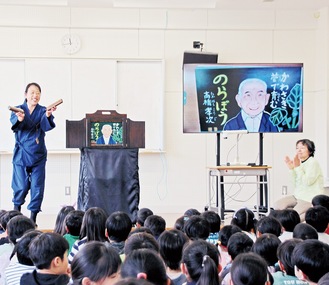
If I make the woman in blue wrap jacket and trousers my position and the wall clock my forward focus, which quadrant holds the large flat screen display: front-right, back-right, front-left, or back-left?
front-right

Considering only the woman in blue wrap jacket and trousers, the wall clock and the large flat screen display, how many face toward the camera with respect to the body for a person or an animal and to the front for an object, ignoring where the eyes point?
3

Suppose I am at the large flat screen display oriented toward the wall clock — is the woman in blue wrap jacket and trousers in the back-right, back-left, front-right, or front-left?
front-left

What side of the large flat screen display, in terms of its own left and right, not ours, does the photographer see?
front

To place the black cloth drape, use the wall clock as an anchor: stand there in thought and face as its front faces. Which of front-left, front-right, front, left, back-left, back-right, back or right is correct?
front

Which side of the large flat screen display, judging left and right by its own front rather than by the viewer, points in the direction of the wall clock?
right

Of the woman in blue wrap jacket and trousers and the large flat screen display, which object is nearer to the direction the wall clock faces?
the woman in blue wrap jacket and trousers

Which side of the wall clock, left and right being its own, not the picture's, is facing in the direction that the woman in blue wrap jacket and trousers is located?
front

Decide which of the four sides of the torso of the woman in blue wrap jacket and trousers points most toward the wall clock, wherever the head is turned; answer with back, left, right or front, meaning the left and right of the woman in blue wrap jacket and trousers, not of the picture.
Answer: back

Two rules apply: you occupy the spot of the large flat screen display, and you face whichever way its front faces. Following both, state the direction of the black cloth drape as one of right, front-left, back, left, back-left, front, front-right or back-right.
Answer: front-right

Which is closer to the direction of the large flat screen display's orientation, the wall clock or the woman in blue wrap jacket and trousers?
the woman in blue wrap jacket and trousers

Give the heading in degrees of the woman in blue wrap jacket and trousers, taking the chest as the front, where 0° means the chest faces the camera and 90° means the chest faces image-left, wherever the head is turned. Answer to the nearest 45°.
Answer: approximately 0°

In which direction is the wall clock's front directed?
toward the camera
